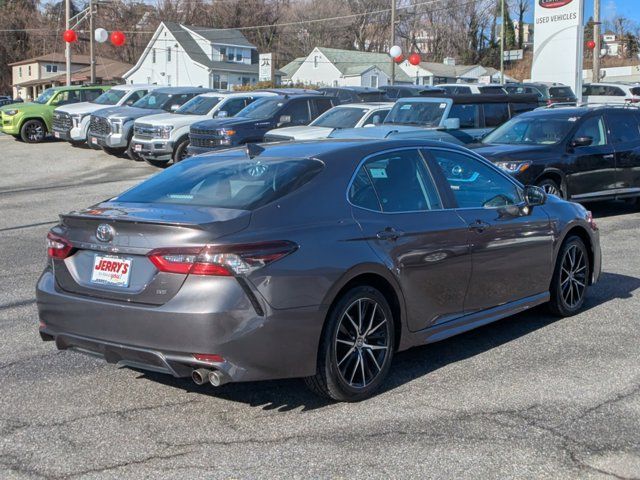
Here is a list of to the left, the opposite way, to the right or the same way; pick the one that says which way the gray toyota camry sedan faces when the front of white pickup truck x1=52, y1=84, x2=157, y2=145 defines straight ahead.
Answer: the opposite way

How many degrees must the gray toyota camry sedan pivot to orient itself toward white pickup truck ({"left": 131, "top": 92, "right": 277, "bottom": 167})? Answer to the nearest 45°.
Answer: approximately 45° to its left

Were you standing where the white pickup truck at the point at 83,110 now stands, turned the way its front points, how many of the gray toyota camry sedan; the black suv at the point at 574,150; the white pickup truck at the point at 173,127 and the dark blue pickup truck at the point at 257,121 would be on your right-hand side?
0

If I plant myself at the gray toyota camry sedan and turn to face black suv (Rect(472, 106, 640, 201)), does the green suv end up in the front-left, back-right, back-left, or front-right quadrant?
front-left

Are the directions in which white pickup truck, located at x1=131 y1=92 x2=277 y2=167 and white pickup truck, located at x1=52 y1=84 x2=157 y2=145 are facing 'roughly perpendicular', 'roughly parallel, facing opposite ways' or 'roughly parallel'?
roughly parallel

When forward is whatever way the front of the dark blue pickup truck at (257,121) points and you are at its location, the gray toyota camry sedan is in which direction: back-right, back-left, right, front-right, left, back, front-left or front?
front-left

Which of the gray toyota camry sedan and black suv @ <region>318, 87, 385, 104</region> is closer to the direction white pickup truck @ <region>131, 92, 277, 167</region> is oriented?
the gray toyota camry sedan

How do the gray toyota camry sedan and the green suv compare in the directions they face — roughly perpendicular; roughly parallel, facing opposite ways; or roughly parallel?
roughly parallel, facing opposite ways

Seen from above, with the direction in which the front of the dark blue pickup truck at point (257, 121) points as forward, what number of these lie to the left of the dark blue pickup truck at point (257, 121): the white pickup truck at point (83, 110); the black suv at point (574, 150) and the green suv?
1

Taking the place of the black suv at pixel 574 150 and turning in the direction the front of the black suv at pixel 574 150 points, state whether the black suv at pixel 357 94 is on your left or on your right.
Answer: on your right

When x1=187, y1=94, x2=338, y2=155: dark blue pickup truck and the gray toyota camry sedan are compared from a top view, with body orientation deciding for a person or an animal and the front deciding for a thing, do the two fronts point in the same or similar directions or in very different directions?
very different directions

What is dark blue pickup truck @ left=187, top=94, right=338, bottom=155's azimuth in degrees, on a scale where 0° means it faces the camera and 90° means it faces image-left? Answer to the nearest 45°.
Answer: approximately 45°

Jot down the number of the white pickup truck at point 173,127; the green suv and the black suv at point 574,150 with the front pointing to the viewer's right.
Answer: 0

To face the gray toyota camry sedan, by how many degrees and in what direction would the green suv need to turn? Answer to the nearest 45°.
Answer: approximately 45° to its left

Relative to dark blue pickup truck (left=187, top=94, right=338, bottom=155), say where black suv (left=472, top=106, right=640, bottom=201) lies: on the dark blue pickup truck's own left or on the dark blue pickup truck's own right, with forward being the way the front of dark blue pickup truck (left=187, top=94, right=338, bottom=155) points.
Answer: on the dark blue pickup truck's own left

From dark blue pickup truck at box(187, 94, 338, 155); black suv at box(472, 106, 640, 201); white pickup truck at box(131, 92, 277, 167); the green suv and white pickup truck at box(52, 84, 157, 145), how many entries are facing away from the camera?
0

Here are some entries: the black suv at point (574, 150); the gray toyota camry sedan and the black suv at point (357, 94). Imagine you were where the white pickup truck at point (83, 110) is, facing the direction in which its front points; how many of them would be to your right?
0

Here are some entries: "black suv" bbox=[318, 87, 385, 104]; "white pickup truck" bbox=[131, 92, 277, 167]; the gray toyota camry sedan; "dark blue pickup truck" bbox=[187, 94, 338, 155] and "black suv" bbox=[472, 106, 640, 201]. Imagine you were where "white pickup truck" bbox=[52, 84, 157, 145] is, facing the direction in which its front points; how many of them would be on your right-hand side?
0
